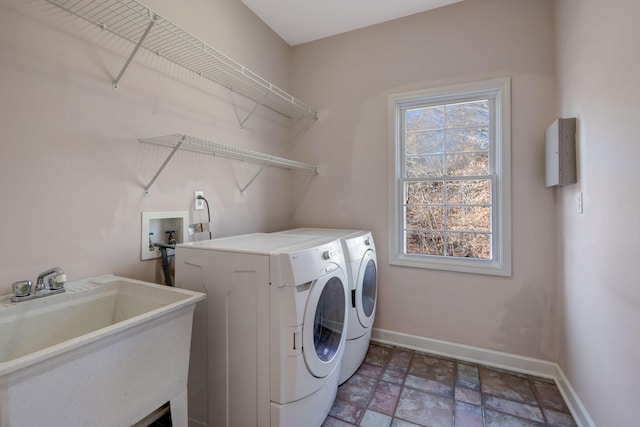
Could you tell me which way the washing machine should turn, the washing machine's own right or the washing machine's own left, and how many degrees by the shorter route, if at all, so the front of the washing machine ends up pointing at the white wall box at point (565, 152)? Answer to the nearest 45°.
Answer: approximately 45° to the washing machine's own left

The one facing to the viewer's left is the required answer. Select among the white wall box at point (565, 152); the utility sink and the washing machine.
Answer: the white wall box

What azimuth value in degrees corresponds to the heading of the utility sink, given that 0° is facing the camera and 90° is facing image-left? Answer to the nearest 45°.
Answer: approximately 315°

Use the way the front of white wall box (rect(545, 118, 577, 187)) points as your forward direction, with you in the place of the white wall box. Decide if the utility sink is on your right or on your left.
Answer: on your left

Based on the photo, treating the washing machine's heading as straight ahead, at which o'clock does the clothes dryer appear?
The clothes dryer is roughly at 9 o'clock from the washing machine.

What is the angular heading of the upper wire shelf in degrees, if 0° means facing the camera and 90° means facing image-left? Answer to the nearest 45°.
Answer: approximately 315°

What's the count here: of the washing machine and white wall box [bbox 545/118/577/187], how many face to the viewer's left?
1

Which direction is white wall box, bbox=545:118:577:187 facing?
to the viewer's left

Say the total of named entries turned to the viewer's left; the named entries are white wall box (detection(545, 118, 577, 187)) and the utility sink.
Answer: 1

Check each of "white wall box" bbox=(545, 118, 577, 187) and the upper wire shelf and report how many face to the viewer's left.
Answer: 1

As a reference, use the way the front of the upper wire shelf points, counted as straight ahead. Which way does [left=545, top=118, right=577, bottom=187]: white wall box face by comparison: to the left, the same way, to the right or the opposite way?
the opposite way
